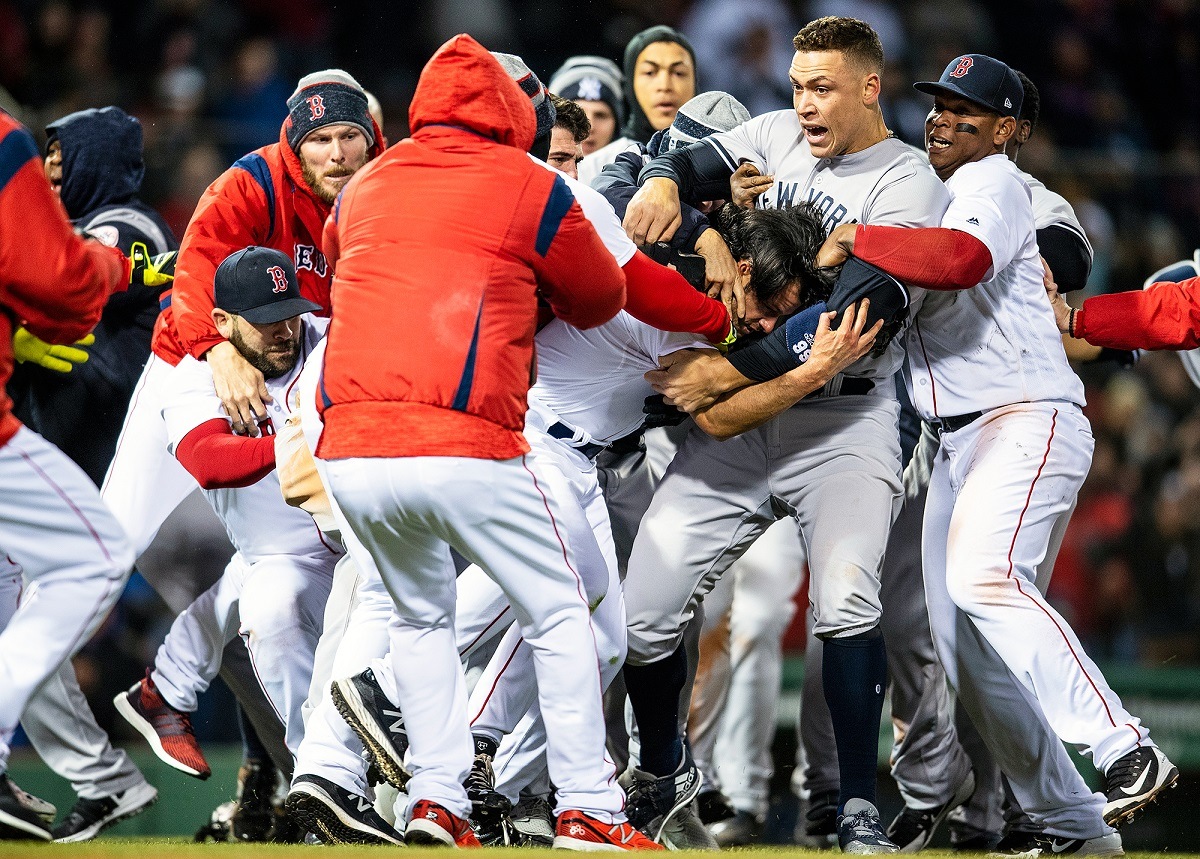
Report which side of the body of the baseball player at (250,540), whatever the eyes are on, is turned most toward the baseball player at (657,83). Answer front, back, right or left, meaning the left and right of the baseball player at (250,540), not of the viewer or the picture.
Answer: left

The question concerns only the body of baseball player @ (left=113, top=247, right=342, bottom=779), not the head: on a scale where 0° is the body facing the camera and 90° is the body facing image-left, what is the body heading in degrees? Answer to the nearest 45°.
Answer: approximately 315°

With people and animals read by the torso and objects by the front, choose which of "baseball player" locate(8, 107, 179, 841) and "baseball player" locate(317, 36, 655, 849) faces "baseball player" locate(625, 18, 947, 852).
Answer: "baseball player" locate(317, 36, 655, 849)

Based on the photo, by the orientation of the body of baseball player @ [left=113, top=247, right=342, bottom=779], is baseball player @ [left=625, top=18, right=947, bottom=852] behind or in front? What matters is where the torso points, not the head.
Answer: in front

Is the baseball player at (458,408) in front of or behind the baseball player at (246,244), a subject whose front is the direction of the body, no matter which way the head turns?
in front

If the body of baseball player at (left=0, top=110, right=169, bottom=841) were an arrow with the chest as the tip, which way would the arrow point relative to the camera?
to the viewer's right

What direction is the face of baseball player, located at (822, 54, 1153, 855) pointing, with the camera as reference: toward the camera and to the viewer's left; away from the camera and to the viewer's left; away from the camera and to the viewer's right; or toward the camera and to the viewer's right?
toward the camera and to the viewer's left

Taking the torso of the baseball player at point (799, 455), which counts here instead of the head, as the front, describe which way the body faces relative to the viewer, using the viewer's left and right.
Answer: facing the viewer and to the left of the viewer

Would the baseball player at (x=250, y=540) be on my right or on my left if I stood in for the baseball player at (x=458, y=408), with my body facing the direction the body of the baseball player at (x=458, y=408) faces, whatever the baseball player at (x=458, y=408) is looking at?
on my left
